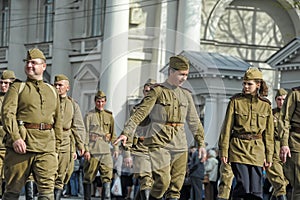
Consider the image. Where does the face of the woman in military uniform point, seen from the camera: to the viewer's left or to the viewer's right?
to the viewer's left

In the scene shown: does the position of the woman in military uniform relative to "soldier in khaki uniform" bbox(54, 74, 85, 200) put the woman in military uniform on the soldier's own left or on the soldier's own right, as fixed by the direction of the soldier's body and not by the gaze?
on the soldier's own left

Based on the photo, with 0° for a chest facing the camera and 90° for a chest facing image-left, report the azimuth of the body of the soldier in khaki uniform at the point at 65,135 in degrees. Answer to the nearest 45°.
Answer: approximately 45°

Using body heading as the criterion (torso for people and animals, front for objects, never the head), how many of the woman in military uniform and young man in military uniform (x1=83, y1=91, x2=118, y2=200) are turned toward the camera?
2

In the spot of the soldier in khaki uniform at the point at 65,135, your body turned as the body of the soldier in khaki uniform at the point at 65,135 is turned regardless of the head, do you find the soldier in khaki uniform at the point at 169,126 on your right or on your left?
on your left
